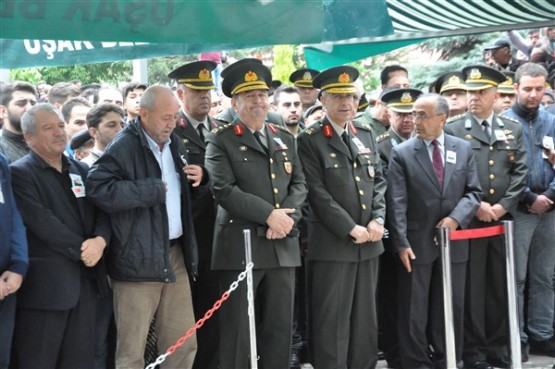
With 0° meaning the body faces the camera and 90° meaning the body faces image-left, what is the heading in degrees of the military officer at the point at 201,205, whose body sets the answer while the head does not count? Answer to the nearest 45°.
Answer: approximately 315°

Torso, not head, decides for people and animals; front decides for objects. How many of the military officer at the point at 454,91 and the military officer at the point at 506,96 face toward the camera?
2

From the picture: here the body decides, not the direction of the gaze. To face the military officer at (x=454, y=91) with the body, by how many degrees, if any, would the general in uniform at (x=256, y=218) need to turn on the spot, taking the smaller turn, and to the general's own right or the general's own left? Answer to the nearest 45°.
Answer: approximately 90° to the general's own left

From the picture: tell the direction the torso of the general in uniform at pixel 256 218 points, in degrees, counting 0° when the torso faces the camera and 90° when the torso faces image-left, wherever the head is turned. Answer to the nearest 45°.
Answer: approximately 315°
